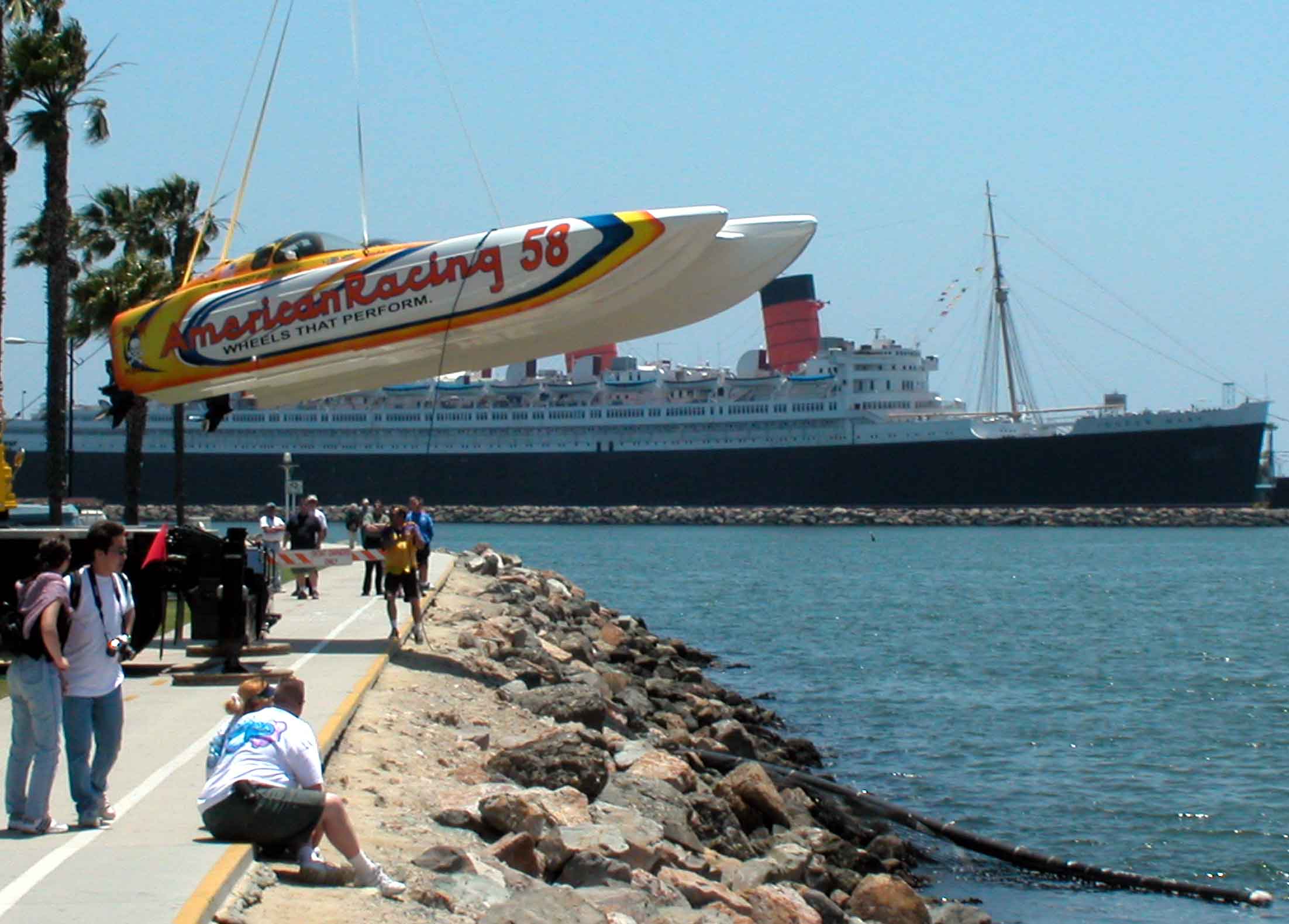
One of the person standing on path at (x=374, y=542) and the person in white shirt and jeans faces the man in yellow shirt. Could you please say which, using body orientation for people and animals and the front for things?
the person standing on path

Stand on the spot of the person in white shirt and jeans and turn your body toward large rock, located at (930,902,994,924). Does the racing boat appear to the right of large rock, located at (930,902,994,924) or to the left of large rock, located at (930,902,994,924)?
left

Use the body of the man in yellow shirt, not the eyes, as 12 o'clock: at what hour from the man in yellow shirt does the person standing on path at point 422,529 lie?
The person standing on path is roughly at 6 o'clock from the man in yellow shirt.

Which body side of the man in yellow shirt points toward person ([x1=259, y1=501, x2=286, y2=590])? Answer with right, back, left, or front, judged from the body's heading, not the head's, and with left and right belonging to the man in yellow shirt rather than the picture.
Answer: back

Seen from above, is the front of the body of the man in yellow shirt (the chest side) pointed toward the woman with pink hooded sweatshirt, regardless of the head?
yes

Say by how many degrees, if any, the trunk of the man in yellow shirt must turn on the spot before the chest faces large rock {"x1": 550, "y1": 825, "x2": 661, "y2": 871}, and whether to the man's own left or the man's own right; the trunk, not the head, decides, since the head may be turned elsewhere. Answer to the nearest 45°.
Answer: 0° — they already face it

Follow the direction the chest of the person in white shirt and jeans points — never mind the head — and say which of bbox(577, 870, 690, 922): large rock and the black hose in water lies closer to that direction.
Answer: the large rock

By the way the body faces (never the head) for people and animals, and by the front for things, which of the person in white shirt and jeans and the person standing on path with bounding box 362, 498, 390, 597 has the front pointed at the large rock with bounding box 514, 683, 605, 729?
the person standing on path

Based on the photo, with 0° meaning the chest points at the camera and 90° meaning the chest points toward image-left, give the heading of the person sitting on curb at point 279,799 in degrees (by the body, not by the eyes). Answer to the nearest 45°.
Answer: approximately 225°
